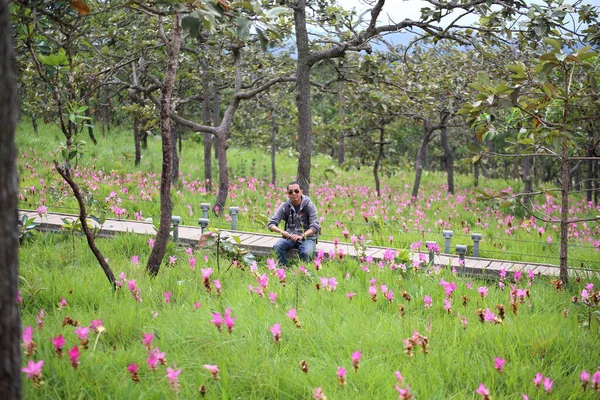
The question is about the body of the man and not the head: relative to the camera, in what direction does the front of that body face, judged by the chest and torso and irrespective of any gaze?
toward the camera

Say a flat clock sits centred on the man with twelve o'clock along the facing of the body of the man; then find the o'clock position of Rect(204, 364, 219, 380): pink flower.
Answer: The pink flower is roughly at 12 o'clock from the man.

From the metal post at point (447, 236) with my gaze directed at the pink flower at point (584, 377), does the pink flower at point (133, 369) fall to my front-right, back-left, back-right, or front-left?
front-right

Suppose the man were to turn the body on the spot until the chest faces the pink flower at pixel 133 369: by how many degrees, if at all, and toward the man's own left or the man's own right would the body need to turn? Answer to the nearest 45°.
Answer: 0° — they already face it

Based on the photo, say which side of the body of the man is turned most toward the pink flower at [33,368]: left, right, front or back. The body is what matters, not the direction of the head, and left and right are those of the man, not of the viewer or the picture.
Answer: front

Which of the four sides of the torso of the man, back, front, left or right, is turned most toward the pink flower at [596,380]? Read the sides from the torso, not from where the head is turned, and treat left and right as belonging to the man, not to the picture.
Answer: front

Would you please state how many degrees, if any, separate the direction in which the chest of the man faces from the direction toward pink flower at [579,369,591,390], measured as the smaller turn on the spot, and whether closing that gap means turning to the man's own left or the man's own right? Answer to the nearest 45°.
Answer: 0° — they already face it

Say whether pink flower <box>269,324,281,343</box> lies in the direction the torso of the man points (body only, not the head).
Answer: yes
